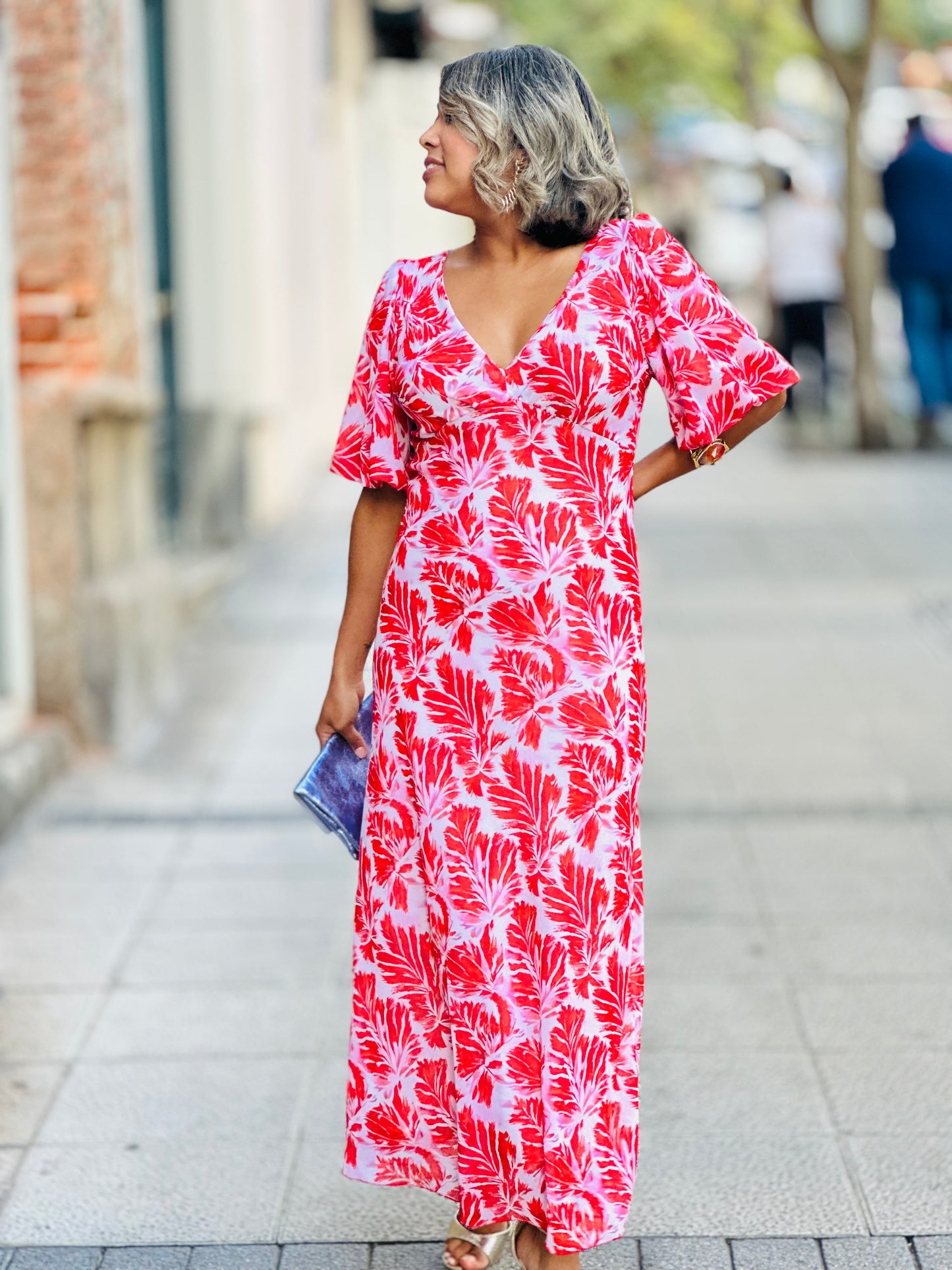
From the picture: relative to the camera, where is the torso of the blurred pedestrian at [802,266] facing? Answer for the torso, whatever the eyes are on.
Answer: away from the camera

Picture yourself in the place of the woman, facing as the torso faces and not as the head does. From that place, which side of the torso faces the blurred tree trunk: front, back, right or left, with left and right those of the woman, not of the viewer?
back

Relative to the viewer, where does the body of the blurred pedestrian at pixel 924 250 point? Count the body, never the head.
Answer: away from the camera

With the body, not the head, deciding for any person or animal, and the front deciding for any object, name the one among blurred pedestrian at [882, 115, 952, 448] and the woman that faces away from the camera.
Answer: the blurred pedestrian

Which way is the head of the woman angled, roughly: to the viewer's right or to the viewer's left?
to the viewer's left

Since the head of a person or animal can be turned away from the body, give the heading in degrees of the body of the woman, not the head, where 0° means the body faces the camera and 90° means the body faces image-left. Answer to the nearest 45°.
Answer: approximately 0°

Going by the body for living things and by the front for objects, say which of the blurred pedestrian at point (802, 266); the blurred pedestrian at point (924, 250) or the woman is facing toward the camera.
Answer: the woman

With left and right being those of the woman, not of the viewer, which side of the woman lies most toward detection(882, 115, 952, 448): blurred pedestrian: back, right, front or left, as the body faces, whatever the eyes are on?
back

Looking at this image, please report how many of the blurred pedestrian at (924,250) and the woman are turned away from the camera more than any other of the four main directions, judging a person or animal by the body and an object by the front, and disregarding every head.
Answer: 1

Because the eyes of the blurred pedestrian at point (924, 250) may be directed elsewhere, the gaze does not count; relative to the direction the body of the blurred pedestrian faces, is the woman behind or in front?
behind

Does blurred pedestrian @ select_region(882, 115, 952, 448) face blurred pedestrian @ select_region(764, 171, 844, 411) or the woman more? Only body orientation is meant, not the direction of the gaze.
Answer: the blurred pedestrian
